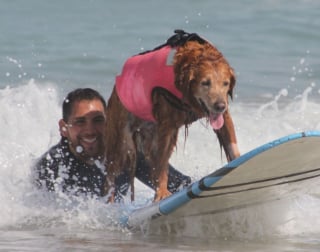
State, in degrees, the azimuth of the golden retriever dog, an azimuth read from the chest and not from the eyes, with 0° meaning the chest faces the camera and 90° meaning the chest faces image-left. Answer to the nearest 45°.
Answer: approximately 315°

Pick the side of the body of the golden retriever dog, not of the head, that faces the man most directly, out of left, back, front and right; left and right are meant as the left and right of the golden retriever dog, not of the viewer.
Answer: back

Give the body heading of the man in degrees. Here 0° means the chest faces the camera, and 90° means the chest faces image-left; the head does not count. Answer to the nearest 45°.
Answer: approximately 315°
